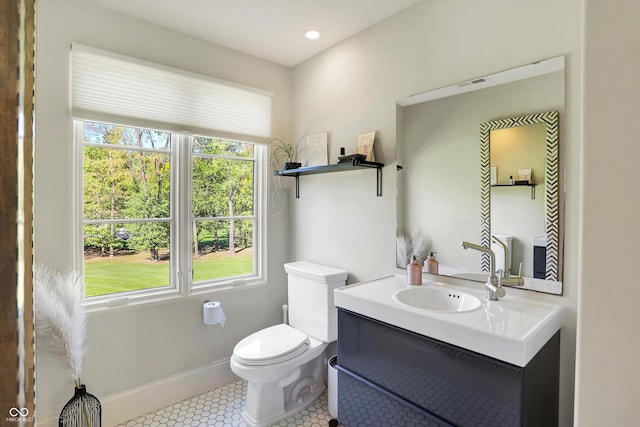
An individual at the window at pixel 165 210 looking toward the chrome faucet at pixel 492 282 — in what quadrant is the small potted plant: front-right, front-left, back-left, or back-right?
front-left

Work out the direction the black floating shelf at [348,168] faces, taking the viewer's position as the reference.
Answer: facing the viewer and to the left of the viewer

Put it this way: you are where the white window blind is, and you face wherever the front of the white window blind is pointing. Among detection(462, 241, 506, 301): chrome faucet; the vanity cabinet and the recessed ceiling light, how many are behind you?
0

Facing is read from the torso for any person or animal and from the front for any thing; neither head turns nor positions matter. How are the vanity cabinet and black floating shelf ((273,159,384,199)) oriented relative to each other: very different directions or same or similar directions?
same or similar directions

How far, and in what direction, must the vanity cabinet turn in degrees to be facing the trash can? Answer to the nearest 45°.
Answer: approximately 90° to its right

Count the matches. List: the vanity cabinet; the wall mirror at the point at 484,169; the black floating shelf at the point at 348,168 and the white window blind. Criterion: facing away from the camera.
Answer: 0

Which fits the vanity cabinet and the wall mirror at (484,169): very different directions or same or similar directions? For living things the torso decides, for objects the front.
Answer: same or similar directions

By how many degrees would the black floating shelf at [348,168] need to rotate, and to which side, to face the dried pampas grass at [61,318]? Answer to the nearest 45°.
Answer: approximately 45° to its right

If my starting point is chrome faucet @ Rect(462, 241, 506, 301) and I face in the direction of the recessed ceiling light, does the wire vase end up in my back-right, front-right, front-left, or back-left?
front-left

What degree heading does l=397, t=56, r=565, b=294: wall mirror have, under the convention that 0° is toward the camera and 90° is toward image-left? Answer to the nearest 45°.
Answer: approximately 45°

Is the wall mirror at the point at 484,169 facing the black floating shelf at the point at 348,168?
no

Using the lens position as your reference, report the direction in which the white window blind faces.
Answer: facing the viewer and to the right of the viewer

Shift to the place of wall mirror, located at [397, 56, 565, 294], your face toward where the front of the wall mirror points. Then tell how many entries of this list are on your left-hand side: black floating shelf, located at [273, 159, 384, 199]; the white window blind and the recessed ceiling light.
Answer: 0

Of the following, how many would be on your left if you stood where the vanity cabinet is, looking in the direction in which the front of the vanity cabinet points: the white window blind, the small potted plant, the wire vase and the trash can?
0

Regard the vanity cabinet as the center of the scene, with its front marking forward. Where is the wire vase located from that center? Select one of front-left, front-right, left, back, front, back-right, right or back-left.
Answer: front-right
